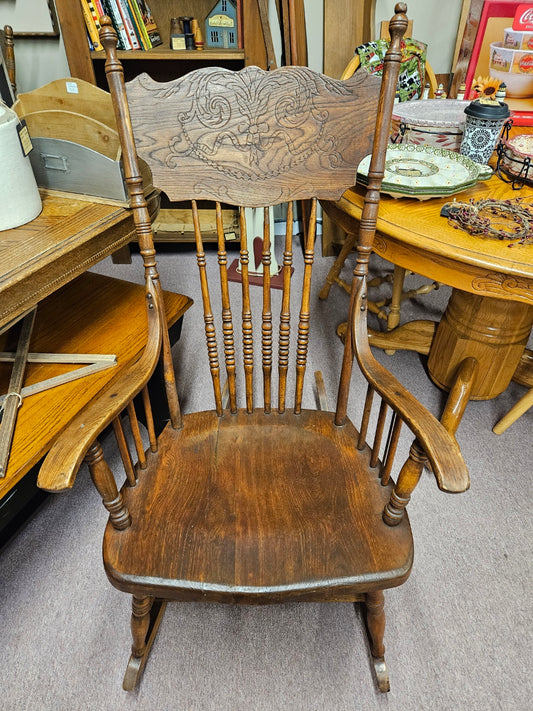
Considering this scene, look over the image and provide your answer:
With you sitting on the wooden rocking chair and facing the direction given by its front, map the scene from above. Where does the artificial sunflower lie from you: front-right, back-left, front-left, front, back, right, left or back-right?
back-left

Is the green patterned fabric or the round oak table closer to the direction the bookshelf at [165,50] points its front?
the round oak table

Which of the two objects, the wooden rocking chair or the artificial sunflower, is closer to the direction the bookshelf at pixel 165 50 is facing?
the wooden rocking chair

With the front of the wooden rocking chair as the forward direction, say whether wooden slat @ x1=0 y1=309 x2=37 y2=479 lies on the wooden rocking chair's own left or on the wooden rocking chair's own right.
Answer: on the wooden rocking chair's own right

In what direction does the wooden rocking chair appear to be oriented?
toward the camera

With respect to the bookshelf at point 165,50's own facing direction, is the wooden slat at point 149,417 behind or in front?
in front

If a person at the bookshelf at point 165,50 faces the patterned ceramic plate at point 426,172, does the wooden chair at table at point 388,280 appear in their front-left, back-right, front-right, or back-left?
front-left

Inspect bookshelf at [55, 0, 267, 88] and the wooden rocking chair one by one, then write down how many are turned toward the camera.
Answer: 2

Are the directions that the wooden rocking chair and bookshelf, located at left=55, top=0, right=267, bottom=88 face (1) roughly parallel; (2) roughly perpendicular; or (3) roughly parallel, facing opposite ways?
roughly parallel

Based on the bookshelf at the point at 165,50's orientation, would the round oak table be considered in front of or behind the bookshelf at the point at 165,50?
in front

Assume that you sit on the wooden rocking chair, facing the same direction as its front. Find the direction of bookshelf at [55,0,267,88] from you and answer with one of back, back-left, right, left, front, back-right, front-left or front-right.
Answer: back
